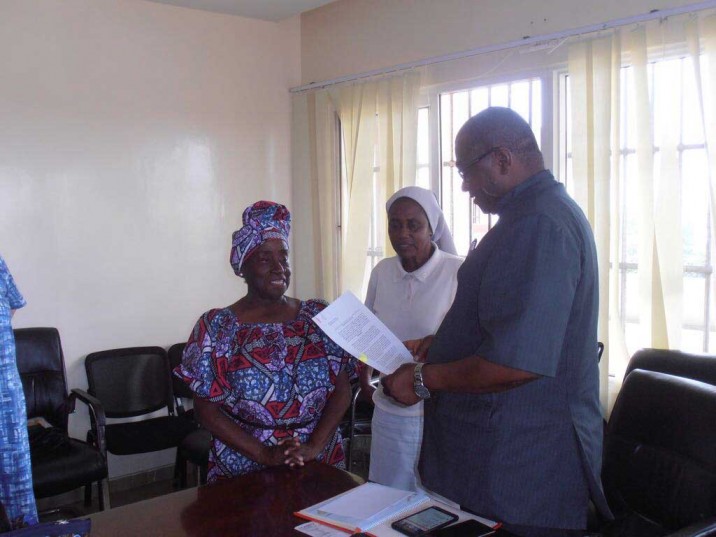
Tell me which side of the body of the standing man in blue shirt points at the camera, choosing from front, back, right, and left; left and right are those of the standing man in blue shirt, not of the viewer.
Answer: left

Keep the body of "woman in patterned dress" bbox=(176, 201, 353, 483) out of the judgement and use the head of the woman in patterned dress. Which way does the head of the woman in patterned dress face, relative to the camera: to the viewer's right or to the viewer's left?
to the viewer's right

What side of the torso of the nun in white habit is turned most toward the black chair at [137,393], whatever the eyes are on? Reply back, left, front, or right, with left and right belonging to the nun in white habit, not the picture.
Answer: right

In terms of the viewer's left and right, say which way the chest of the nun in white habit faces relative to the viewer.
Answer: facing the viewer and to the left of the viewer

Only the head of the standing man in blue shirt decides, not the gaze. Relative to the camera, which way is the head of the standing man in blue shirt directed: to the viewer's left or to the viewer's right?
to the viewer's left

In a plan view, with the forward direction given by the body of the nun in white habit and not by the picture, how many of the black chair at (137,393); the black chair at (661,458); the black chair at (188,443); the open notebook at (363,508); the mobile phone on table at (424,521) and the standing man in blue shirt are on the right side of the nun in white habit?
2

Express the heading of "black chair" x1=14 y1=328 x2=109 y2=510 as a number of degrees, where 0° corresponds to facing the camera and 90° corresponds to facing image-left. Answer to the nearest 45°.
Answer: approximately 315°

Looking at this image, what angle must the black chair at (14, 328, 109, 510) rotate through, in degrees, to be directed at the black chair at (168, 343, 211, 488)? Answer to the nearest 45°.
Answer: approximately 45° to its left

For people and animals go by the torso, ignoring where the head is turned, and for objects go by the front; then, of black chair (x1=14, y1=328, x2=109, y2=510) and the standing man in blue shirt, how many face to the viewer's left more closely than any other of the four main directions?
1

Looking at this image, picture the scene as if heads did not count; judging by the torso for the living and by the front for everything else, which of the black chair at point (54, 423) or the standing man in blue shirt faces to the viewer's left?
the standing man in blue shirt
